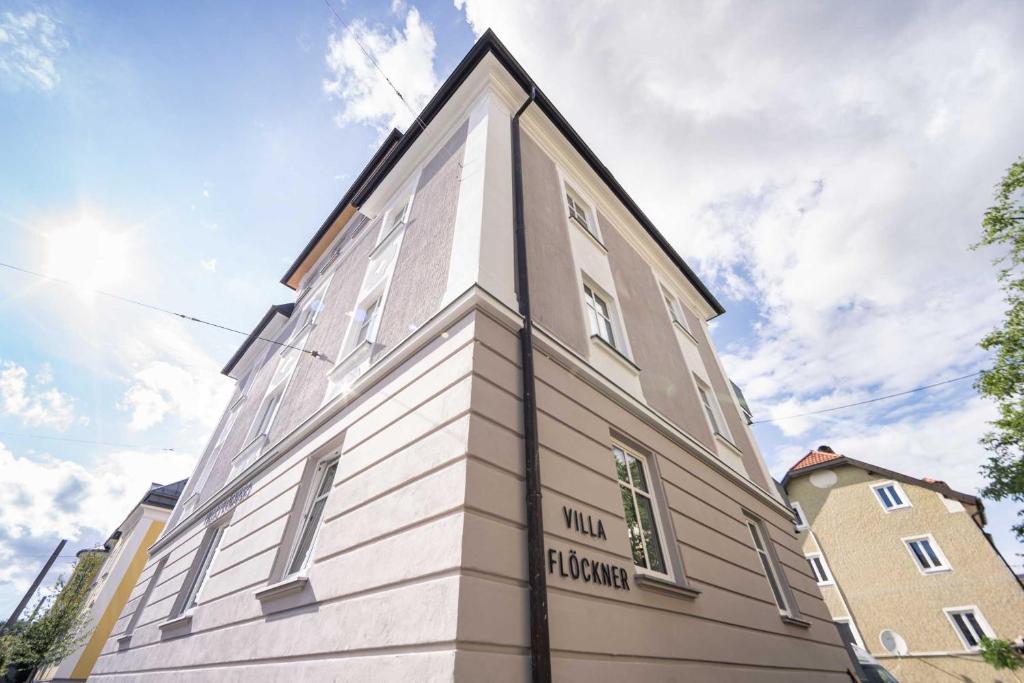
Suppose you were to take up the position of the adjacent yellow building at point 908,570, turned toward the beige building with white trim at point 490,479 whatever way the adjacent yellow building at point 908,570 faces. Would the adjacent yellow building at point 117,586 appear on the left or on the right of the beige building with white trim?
right

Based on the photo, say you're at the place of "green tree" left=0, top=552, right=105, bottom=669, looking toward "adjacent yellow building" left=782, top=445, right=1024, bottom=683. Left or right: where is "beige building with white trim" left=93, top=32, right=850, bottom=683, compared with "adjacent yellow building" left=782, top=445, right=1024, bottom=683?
right
